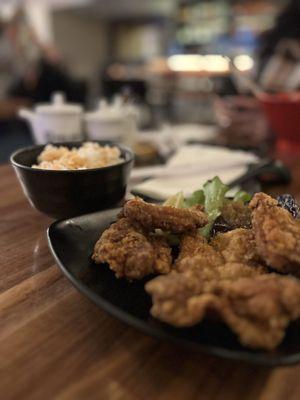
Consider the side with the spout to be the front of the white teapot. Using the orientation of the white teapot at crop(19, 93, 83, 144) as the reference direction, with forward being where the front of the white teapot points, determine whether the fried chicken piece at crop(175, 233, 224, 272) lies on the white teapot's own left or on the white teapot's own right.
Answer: on the white teapot's own left

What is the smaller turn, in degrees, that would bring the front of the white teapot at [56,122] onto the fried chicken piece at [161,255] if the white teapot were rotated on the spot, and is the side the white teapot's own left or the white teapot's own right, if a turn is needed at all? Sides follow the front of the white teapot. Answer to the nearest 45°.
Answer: approximately 90° to the white teapot's own left

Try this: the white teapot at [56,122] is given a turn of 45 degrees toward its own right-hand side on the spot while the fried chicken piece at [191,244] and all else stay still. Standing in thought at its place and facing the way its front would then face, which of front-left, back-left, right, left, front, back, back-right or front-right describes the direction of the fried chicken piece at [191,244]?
back-left

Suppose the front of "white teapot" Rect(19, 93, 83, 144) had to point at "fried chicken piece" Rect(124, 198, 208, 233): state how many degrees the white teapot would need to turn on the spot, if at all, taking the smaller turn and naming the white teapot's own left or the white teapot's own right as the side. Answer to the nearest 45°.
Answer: approximately 90° to the white teapot's own left

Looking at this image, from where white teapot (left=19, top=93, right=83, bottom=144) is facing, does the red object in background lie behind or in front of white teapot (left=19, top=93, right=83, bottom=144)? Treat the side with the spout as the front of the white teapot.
behind

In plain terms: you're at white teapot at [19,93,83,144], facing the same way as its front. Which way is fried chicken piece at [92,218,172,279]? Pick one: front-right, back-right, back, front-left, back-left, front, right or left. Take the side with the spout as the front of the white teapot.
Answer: left

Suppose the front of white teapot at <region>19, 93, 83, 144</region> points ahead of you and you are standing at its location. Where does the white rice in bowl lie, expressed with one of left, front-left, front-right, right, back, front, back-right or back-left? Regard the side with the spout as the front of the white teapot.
left

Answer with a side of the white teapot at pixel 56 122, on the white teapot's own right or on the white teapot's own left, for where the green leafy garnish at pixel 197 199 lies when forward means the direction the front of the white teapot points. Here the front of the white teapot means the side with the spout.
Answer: on the white teapot's own left

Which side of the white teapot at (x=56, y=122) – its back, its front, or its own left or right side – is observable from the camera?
left

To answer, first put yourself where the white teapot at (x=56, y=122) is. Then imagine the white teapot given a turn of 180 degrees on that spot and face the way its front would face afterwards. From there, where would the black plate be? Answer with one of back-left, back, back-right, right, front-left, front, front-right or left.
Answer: right

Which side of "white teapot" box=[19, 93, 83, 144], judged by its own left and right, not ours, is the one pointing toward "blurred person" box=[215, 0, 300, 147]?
back

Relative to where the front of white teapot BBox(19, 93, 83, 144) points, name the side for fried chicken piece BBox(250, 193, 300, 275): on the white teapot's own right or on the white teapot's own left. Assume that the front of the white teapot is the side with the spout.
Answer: on the white teapot's own left
